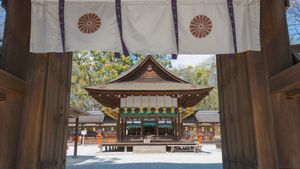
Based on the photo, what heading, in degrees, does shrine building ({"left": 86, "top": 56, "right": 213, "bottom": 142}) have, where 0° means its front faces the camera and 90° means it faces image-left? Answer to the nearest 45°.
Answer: approximately 0°

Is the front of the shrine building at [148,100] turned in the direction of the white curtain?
yes
